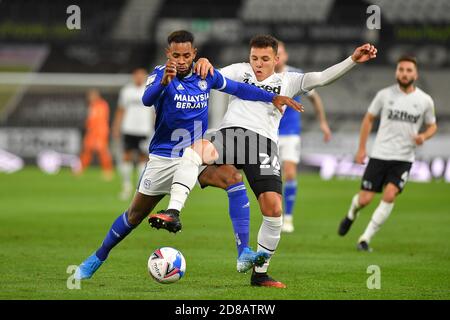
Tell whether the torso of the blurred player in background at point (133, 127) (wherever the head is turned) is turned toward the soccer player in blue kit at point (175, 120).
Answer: yes

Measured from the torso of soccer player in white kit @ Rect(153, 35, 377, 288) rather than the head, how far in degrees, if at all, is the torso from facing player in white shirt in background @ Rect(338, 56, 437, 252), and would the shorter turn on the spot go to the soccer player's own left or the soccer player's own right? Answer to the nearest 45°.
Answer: approximately 135° to the soccer player's own left

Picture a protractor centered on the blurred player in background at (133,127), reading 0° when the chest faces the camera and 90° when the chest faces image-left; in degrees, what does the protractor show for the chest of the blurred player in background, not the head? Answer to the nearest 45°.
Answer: approximately 0°

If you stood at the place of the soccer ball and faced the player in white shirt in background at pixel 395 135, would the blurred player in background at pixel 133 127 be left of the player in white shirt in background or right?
left

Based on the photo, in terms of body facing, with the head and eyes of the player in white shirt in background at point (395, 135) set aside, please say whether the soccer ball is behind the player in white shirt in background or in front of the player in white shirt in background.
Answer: in front

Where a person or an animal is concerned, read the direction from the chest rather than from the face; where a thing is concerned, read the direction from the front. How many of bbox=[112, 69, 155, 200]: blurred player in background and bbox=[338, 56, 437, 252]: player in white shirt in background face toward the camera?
2

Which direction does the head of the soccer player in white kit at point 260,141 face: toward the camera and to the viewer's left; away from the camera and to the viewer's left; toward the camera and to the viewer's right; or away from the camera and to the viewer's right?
toward the camera and to the viewer's left
